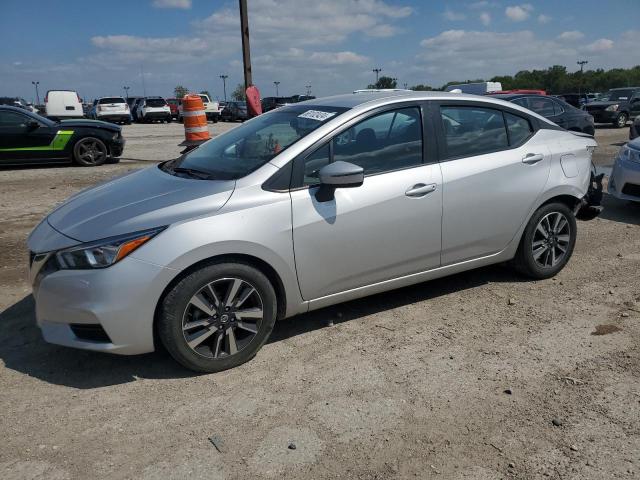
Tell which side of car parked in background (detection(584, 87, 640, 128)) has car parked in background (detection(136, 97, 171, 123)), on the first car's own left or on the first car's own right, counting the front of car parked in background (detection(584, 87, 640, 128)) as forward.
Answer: on the first car's own right

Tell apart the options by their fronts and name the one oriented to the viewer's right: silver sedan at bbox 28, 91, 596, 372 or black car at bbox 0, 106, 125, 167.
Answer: the black car

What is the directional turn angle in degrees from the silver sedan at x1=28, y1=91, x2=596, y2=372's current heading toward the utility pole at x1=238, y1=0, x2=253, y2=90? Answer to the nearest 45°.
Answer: approximately 135° to its right

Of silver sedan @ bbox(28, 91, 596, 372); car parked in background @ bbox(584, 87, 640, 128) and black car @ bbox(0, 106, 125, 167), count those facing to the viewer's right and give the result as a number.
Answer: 1

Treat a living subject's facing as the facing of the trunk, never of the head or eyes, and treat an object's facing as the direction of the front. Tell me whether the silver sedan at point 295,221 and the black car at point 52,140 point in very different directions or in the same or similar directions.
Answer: very different directions

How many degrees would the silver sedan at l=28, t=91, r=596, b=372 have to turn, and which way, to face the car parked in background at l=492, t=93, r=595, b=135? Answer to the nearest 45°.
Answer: approximately 180°

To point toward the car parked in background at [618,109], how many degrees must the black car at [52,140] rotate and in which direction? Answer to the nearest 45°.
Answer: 0° — it already faces it

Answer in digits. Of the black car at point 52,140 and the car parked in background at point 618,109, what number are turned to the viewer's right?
1

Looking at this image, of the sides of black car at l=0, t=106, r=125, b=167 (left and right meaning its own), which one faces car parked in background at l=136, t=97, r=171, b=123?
left

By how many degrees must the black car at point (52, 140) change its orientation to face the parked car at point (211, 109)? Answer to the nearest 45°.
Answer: approximately 90° to its left

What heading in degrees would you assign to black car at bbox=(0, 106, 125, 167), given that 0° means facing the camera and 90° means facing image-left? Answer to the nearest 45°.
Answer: approximately 270°

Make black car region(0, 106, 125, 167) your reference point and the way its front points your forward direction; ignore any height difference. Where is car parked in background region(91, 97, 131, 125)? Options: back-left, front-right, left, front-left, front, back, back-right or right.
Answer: left

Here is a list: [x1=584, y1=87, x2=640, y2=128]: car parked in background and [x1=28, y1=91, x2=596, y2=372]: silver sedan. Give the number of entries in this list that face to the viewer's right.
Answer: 0

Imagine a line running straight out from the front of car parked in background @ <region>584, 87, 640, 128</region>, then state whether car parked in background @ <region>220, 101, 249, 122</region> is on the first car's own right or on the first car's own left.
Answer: on the first car's own right
